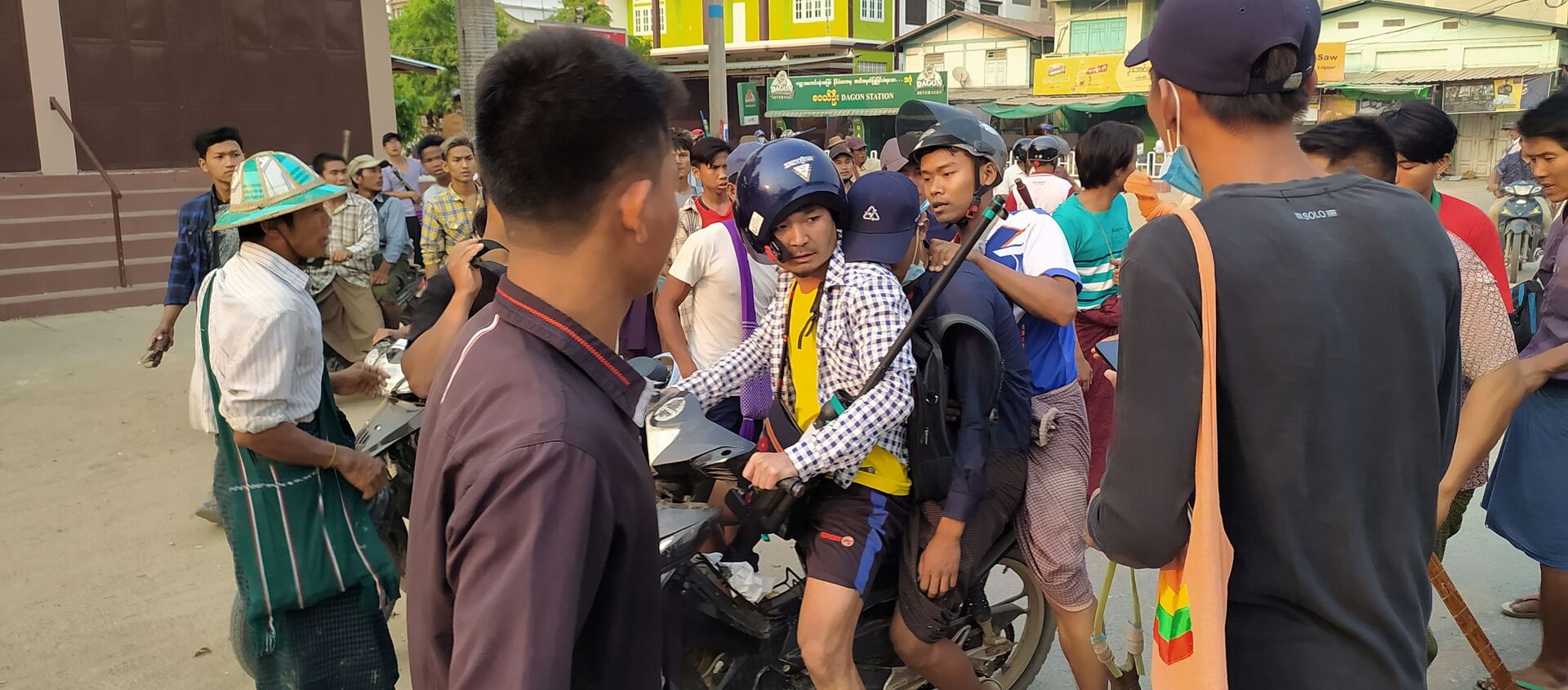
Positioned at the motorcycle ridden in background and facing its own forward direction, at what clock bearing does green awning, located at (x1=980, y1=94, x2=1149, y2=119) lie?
The green awning is roughly at 5 o'clock from the motorcycle ridden in background.

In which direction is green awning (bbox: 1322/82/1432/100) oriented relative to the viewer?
toward the camera

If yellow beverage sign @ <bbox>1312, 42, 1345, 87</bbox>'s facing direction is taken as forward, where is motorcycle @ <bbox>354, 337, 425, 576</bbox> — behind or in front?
in front

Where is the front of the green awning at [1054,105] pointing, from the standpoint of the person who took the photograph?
facing the viewer

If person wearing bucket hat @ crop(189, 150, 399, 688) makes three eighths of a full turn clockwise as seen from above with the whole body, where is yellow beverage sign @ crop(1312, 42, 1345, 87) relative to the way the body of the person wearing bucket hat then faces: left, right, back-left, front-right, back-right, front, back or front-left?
back

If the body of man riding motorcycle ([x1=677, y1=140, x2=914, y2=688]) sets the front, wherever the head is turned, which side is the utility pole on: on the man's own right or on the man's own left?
on the man's own right

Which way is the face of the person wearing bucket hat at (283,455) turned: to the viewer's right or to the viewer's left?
to the viewer's right

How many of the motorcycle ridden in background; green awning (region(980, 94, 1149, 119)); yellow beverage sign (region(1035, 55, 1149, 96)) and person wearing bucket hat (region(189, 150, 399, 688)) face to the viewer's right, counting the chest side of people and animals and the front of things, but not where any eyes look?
1

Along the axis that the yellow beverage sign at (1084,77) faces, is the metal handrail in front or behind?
in front

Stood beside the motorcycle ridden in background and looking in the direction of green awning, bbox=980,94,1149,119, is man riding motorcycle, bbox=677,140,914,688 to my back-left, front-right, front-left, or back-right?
back-left

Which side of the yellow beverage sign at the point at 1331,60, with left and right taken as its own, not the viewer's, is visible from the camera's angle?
front
